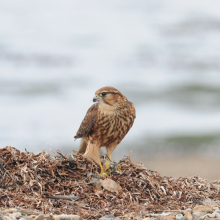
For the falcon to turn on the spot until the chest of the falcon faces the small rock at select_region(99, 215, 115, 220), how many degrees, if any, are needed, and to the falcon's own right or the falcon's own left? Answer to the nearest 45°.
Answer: approximately 45° to the falcon's own right

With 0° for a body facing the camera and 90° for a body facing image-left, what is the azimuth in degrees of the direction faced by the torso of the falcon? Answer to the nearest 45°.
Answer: approximately 315°

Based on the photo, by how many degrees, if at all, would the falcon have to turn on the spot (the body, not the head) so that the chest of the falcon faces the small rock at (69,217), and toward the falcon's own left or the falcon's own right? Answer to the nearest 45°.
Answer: approximately 45° to the falcon's own right
